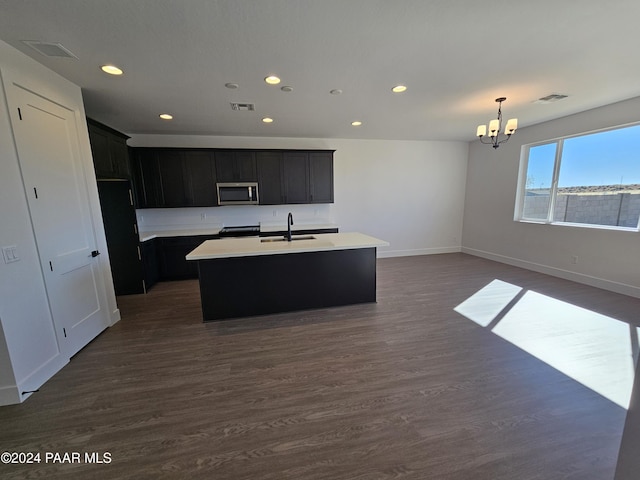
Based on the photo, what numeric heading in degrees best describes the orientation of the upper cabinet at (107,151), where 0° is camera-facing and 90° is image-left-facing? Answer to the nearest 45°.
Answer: approximately 315°

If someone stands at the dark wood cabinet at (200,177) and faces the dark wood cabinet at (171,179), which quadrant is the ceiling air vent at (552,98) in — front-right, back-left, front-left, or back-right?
back-left

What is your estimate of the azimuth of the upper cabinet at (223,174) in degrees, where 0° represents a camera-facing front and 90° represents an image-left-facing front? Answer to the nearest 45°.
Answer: approximately 0°

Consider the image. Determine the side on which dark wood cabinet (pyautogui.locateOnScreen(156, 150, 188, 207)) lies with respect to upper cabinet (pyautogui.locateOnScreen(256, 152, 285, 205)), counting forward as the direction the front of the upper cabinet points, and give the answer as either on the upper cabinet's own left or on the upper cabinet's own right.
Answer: on the upper cabinet's own right

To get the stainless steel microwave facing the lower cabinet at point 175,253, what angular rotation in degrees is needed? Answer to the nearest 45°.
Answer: approximately 90° to its right

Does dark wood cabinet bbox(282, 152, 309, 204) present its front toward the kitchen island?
yes

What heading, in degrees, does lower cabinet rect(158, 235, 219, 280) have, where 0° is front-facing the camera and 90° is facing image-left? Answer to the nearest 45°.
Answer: approximately 0°

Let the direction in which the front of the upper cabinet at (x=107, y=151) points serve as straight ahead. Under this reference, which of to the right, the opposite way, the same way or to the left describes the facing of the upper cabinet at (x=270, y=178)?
to the right
